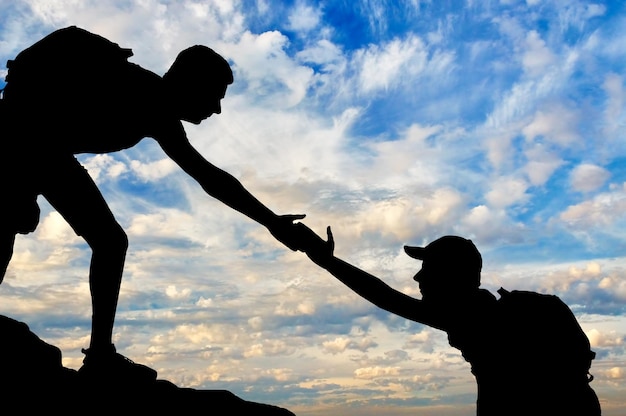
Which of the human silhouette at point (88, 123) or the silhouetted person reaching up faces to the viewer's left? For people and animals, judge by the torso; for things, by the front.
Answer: the silhouetted person reaching up

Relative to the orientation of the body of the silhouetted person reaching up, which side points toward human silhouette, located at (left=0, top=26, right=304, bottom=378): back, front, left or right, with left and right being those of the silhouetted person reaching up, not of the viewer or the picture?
front

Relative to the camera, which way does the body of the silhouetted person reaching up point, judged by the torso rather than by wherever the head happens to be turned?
to the viewer's left

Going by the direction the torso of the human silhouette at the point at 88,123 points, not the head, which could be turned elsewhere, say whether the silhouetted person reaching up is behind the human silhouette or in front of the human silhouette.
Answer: in front

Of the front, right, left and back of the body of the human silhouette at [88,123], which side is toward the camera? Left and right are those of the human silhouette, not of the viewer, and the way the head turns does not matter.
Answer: right

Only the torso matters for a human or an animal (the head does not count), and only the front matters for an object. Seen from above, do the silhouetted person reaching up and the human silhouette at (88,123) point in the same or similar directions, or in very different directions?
very different directions

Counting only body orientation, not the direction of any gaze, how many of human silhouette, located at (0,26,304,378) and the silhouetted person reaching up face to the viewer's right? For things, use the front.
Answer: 1
